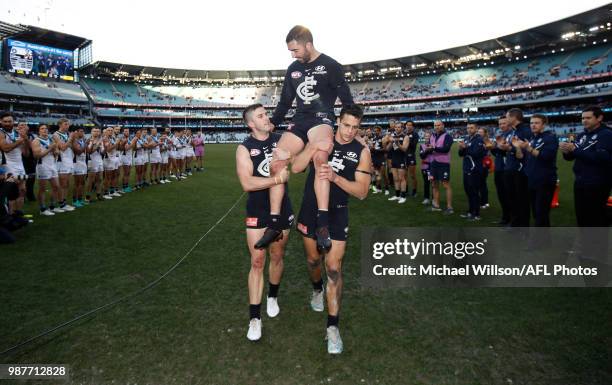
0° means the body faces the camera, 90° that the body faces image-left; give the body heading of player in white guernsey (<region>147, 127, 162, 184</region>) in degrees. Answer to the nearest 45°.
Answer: approximately 315°

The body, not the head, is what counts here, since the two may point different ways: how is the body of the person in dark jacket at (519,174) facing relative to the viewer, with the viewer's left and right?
facing to the left of the viewer

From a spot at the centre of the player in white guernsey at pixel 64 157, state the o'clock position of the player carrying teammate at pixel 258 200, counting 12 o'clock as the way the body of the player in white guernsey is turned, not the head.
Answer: The player carrying teammate is roughly at 1 o'clock from the player in white guernsey.
